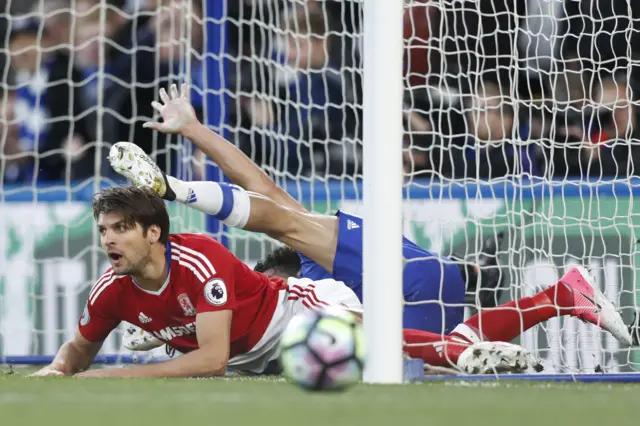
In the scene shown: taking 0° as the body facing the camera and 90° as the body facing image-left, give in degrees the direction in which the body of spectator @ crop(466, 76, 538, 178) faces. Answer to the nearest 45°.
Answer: approximately 0°

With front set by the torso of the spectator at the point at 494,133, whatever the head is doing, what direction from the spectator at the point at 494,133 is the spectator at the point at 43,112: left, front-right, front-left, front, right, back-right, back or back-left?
right

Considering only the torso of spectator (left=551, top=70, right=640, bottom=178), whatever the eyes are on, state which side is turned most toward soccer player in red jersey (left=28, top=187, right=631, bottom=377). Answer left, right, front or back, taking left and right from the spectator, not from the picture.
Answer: front

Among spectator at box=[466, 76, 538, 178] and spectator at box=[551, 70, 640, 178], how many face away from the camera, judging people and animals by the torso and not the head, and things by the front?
0

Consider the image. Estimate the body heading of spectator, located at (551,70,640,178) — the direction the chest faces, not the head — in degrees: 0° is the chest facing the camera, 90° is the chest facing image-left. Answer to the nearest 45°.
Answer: approximately 45°

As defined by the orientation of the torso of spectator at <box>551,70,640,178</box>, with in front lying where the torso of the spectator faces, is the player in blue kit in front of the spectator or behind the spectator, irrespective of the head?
in front

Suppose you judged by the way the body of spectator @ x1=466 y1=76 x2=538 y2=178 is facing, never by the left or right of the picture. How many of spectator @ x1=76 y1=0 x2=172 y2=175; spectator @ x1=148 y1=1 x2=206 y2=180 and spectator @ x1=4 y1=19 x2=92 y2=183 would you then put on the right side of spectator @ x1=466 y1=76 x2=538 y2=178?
3

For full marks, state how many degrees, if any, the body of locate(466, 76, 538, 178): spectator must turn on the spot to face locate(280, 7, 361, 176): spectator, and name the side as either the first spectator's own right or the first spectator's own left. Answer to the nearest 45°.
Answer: approximately 90° to the first spectator's own right

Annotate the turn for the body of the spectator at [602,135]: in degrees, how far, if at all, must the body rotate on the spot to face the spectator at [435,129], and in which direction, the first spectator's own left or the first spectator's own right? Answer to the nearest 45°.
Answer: approximately 45° to the first spectator's own right

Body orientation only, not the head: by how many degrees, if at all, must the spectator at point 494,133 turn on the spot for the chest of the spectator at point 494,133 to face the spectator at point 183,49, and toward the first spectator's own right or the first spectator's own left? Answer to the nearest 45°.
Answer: approximately 90° to the first spectator's own right
